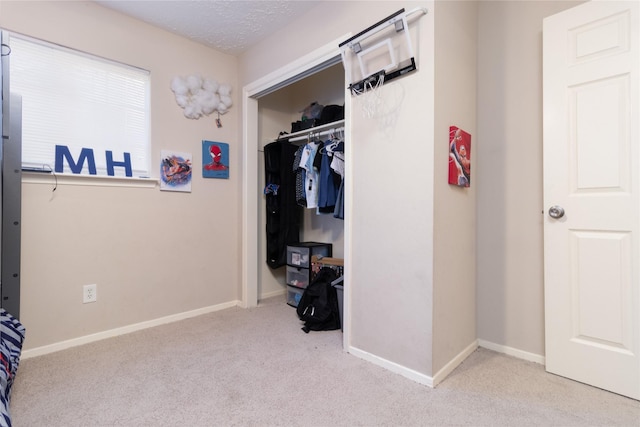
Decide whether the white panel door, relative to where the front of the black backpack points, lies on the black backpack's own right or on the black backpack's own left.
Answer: on the black backpack's own left

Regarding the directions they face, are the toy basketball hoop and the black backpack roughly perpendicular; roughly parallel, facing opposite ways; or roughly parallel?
roughly parallel

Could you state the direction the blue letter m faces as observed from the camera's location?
facing the viewer

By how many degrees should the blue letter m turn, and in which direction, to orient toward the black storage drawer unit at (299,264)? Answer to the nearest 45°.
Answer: approximately 90° to its left

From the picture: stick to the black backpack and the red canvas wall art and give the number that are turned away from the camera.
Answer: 0

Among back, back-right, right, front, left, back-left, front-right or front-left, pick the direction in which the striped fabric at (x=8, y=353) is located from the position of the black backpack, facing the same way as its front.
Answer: front

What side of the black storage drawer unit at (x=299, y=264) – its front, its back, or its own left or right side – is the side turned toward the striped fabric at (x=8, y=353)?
front

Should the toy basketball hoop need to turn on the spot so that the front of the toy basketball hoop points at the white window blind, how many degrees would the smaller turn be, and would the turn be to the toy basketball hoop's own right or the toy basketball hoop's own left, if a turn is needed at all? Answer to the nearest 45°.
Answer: approximately 45° to the toy basketball hoop's own right

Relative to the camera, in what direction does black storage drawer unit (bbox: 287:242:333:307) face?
facing the viewer and to the left of the viewer

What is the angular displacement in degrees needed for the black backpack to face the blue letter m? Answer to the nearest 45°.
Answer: approximately 45° to its right

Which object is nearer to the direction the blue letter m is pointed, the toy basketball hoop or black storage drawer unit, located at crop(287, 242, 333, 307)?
the toy basketball hoop

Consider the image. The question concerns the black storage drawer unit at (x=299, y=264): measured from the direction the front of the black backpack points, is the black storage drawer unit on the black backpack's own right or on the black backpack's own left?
on the black backpack's own right

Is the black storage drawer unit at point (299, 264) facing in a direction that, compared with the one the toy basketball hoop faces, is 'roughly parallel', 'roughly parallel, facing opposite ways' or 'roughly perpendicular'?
roughly parallel
